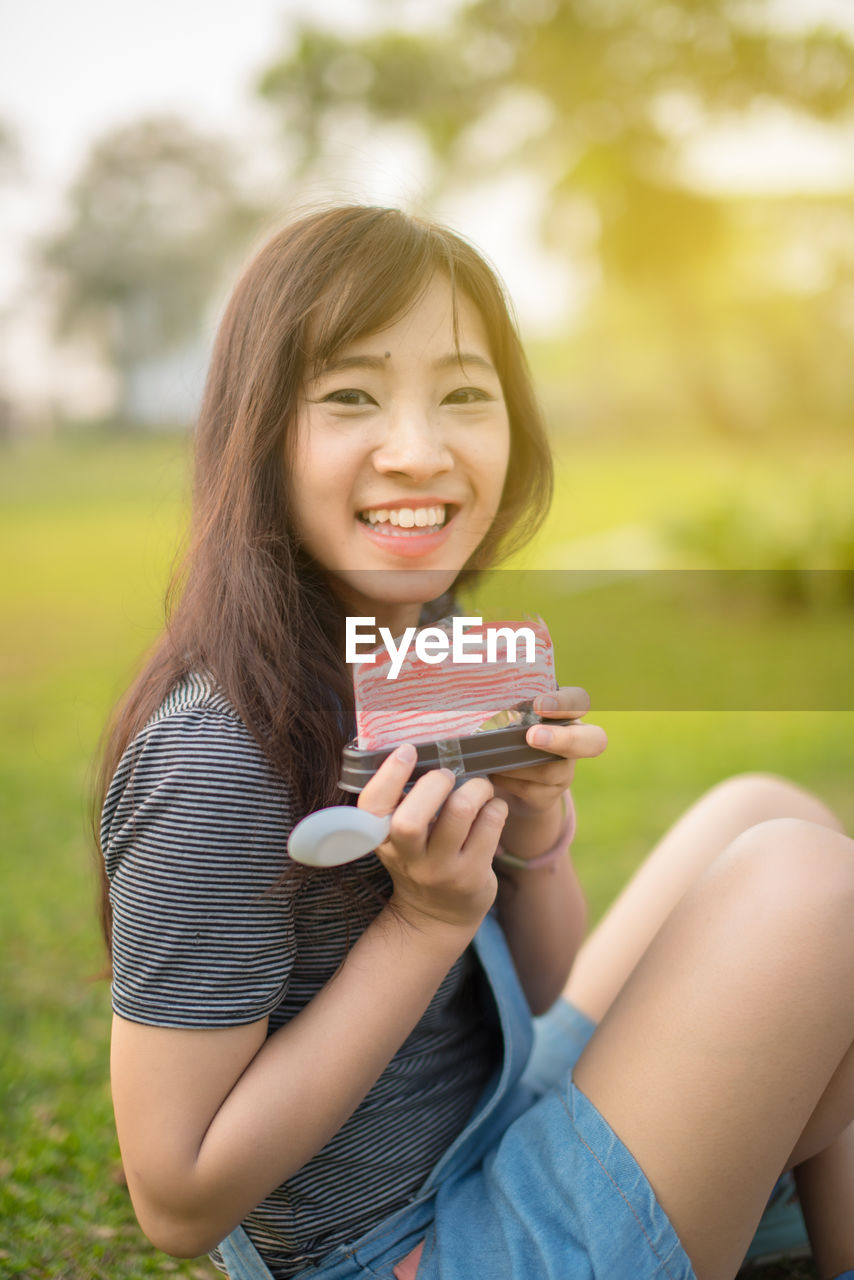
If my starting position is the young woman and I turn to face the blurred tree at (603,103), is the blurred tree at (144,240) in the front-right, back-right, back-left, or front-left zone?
front-left

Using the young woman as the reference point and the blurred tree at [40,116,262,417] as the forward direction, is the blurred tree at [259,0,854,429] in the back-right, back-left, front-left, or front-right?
front-right

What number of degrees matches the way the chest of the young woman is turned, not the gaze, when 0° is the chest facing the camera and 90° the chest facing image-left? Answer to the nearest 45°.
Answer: approximately 270°
